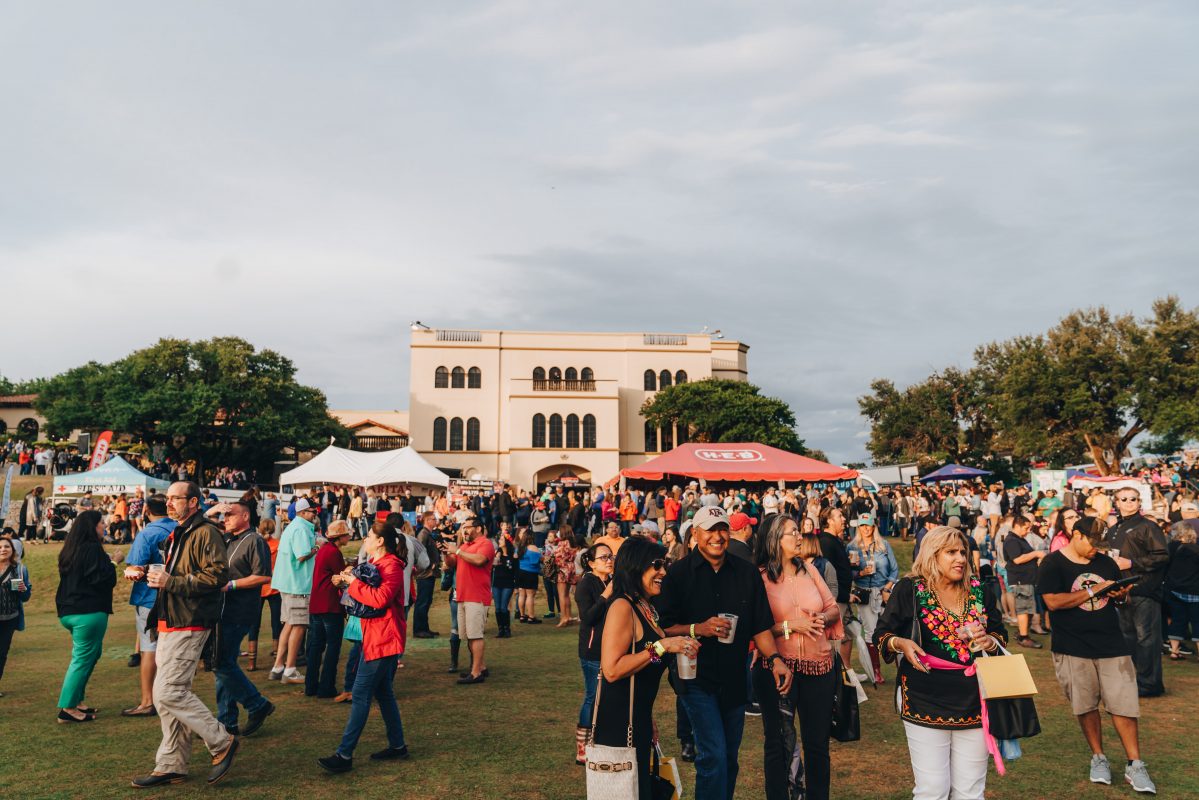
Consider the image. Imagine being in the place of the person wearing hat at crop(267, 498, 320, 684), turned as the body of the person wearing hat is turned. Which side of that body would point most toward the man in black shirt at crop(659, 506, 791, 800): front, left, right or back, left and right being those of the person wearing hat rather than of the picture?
right

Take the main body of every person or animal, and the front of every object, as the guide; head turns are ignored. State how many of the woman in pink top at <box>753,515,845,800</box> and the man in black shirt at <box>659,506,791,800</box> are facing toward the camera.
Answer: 2

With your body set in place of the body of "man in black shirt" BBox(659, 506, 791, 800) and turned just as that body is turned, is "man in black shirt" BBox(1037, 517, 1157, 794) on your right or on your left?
on your left

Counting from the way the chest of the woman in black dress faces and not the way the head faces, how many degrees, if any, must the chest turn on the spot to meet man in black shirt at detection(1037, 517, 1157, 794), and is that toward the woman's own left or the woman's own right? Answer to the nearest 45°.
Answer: approximately 45° to the woman's own left

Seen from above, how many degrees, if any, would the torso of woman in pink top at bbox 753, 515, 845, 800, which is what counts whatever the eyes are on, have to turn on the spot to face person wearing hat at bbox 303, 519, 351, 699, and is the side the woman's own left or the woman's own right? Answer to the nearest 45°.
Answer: approximately 135° to the woman's own right
